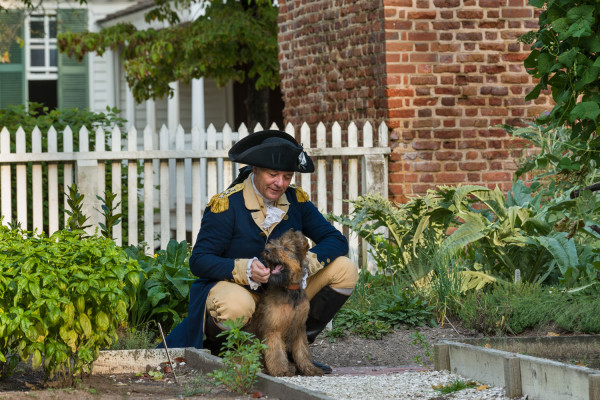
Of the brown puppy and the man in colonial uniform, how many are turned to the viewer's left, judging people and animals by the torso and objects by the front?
0

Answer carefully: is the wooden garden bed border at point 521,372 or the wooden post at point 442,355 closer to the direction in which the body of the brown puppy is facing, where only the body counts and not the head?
the wooden garden bed border

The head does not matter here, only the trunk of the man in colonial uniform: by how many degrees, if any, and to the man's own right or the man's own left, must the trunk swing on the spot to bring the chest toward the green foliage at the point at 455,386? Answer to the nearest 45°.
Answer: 0° — they already face it

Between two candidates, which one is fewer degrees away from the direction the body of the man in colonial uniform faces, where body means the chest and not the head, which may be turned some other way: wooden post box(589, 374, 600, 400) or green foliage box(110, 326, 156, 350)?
the wooden post

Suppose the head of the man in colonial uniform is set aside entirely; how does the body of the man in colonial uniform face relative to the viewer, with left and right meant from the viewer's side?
facing the viewer and to the right of the viewer

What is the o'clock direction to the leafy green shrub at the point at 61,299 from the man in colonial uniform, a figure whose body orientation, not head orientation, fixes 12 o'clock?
The leafy green shrub is roughly at 3 o'clock from the man in colonial uniform.

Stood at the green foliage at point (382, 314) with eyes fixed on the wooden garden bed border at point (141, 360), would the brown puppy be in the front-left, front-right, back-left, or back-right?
front-left

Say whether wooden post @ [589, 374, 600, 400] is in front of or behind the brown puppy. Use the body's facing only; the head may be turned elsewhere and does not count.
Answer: in front

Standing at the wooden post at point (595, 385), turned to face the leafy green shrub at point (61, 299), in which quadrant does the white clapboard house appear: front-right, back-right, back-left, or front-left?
front-right

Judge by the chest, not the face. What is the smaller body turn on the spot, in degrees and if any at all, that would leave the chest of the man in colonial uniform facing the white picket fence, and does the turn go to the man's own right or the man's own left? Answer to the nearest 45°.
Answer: approximately 135° to the man's own left

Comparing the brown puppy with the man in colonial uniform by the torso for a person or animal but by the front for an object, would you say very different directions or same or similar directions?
same or similar directions
